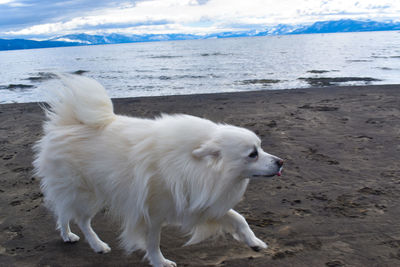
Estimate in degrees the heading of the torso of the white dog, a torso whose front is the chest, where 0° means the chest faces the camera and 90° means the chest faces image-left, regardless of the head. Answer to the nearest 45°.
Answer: approximately 270°
